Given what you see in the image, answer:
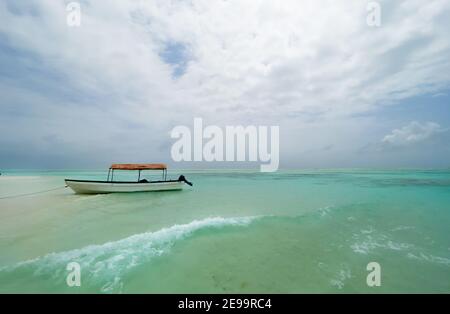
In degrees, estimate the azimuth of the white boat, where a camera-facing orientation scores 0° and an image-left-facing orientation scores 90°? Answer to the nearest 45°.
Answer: approximately 90°
